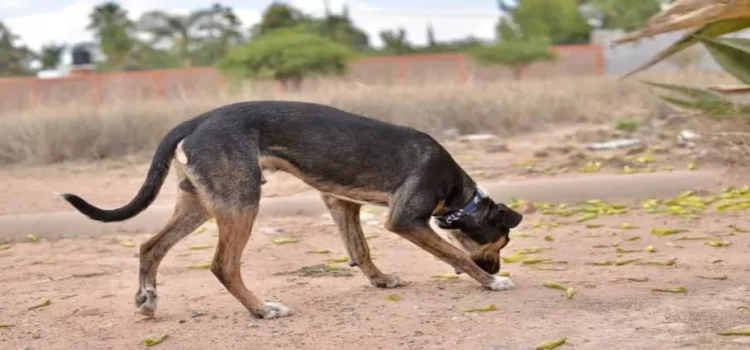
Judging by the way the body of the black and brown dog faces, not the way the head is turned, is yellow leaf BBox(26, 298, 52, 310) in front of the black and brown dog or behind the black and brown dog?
behind

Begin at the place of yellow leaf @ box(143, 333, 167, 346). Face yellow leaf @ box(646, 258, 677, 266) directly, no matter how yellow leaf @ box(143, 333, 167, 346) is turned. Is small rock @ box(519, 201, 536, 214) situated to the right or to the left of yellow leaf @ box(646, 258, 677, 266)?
left

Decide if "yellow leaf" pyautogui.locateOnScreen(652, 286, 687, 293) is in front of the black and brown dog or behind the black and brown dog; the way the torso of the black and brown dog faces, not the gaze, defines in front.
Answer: in front

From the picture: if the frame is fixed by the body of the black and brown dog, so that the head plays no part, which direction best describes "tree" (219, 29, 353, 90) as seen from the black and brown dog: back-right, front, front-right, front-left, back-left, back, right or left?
left

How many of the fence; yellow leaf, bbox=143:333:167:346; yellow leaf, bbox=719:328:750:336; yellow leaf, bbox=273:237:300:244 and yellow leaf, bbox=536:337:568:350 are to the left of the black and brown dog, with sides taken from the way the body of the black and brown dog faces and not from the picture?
2

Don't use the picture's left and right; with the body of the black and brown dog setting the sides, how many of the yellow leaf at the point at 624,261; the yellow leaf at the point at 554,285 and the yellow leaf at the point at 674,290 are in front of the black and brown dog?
3

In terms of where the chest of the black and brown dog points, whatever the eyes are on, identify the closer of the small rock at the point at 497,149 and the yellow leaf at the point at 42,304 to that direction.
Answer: the small rock

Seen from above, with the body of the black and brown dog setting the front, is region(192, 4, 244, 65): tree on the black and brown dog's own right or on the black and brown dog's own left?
on the black and brown dog's own left

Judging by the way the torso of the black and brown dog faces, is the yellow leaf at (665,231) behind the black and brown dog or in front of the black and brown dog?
in front

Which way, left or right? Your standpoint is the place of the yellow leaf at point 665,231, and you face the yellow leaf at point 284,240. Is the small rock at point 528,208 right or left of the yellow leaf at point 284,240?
right

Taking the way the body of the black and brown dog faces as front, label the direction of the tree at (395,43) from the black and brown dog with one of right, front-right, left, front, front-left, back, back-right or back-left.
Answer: left

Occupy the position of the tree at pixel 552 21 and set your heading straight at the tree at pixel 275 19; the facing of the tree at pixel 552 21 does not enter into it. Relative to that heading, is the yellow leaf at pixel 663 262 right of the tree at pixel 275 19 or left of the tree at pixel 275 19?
left

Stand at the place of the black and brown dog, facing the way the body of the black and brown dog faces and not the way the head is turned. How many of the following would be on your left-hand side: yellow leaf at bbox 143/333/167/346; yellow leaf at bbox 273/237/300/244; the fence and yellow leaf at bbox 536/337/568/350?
2

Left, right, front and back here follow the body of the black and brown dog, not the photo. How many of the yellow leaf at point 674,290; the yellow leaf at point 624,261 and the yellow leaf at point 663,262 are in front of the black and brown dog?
3

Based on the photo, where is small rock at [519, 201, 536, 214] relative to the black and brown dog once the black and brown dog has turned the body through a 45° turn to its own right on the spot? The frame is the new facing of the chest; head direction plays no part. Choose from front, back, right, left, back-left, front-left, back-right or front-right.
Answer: left

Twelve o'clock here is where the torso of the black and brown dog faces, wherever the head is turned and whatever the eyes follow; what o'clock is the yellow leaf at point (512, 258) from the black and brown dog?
The yellow leaf is roughly at 11 o'clock from the black and brown dog.

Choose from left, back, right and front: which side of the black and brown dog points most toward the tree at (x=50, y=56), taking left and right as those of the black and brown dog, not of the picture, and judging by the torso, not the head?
left

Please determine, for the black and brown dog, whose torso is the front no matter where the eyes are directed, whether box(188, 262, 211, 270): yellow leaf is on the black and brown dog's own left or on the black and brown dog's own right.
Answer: on the black and brown dog's own left

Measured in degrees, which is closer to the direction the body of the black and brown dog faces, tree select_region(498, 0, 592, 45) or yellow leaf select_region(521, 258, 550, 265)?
the yellow leaf

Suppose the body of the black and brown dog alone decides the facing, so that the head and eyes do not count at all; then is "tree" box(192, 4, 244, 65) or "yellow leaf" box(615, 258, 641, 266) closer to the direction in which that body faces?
the yellow leaf

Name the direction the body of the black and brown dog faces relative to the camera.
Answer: to the viewer's right
